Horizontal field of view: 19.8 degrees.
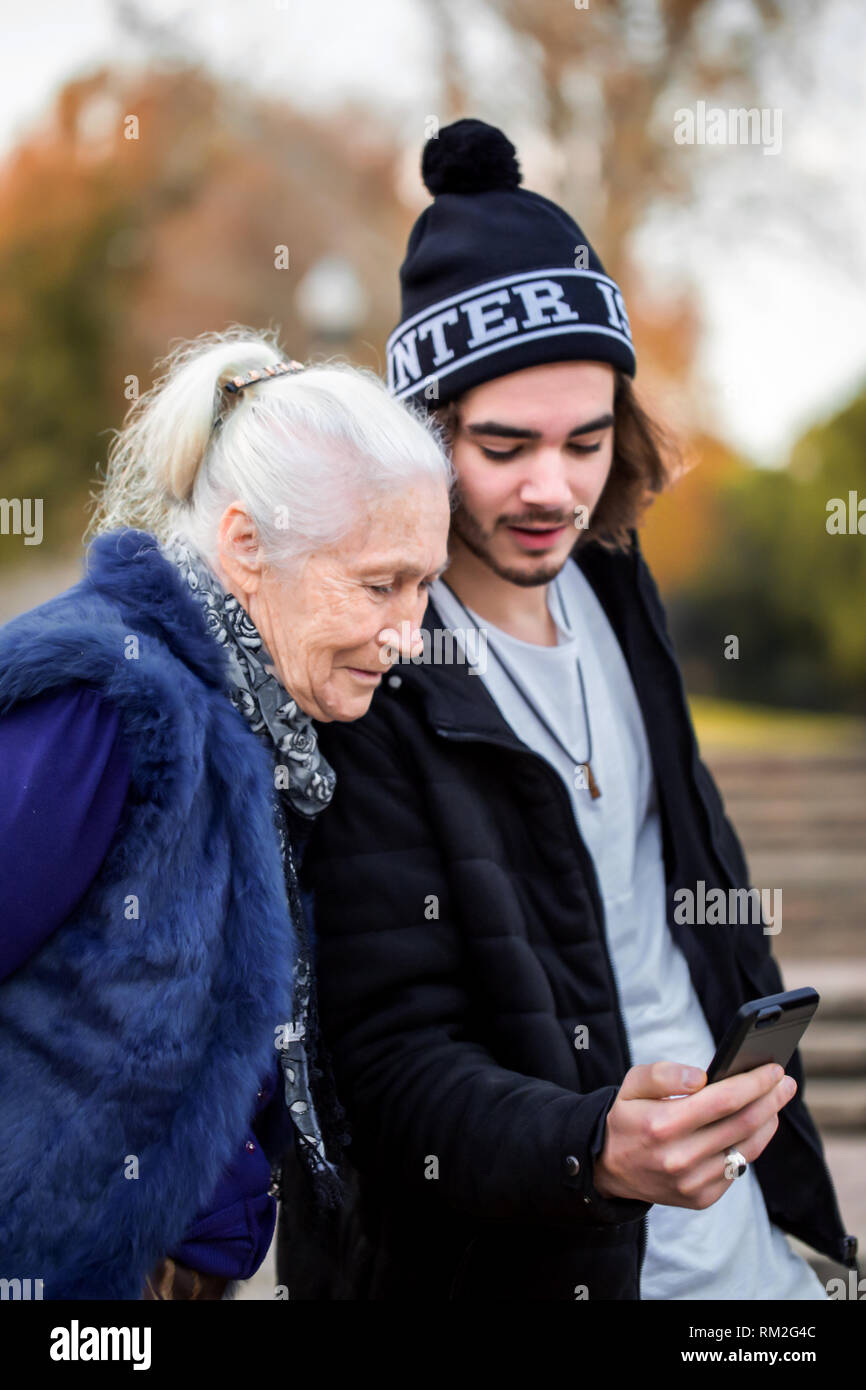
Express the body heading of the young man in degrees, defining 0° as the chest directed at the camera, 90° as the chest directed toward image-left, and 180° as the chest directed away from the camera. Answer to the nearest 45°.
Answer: approximately 315°

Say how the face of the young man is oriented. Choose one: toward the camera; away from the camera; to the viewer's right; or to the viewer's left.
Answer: toward the camera

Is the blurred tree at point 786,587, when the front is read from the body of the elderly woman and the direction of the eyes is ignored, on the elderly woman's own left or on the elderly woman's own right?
on the elderly woman's own left

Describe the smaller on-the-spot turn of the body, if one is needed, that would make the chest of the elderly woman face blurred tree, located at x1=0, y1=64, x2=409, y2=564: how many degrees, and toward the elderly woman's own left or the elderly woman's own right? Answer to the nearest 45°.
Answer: approximately 90° to the elderly woman's own left

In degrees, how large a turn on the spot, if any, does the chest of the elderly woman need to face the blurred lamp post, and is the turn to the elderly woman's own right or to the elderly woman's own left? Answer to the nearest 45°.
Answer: approximately 90° to the elderly woman's own left

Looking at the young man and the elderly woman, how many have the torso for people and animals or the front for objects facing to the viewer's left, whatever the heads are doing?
0

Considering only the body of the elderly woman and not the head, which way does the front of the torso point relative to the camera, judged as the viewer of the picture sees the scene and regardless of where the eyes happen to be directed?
to the viewer's right
